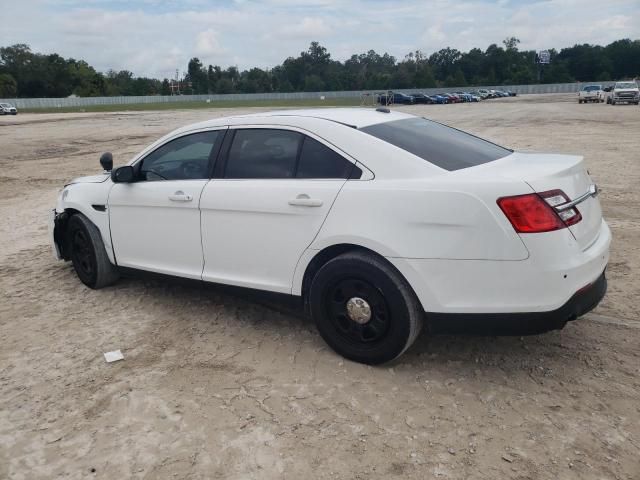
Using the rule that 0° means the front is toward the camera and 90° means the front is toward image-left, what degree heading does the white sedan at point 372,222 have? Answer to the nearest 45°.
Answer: approximately 135°

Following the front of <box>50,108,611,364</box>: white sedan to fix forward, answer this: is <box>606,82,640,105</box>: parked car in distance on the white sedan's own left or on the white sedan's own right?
on the white sedan's own right

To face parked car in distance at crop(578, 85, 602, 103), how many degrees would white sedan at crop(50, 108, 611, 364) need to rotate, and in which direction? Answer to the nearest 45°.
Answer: approximately 90° to its right
